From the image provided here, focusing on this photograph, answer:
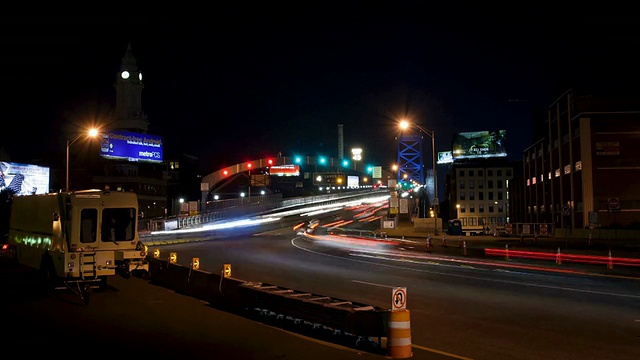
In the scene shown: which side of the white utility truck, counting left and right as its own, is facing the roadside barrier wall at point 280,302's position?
front

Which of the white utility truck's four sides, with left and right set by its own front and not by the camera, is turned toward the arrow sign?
front

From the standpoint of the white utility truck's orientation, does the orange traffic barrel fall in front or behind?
in front

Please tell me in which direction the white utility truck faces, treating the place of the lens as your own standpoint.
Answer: facing the viewer and to the right of the viewer
